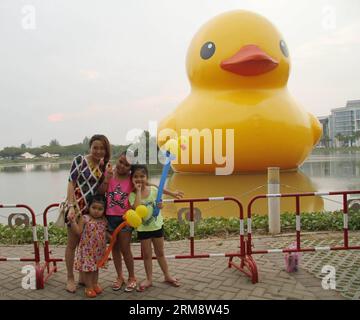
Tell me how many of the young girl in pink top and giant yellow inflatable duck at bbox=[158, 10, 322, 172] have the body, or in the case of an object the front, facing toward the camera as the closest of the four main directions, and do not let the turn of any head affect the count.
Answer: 2

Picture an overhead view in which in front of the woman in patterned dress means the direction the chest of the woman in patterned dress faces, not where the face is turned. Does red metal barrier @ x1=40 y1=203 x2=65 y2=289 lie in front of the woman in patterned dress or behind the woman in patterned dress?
behind

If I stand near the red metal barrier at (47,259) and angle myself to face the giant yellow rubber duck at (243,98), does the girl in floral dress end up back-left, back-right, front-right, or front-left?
back-right

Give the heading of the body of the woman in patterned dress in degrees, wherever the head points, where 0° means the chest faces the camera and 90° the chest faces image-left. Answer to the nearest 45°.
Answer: approximately 0°

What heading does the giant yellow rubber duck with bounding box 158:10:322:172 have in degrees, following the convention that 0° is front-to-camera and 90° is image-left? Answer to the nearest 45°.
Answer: approximately 0°

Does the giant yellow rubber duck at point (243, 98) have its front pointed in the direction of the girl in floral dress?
yes
